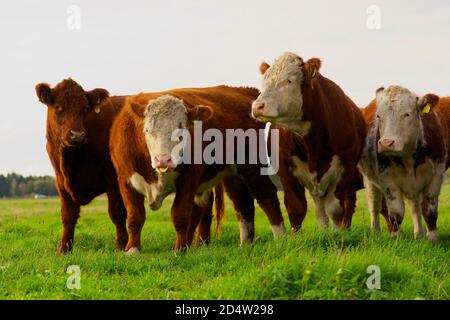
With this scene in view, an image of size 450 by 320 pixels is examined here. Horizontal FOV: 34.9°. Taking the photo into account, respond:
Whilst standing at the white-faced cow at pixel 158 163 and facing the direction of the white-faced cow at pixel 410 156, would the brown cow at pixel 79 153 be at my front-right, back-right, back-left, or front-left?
back-left

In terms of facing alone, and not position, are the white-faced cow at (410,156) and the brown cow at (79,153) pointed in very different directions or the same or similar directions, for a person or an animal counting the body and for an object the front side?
same or similar directions

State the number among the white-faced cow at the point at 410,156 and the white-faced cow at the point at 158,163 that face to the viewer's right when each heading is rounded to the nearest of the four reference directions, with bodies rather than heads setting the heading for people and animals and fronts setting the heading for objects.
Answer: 0

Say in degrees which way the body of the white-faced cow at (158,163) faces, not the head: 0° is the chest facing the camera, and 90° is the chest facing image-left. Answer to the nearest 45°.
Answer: approximately 45°

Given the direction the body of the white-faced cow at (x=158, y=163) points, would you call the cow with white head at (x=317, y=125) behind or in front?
behind

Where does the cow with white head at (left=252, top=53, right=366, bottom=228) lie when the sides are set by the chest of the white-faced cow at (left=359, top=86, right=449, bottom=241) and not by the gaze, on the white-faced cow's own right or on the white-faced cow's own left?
on the white-faced cow's own right

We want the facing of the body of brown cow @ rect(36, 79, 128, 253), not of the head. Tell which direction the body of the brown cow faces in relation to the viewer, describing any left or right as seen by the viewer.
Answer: facing the viewer and to the left of the viewer

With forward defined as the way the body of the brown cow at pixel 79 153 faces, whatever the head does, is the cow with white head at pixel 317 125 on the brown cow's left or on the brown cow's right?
on the brown cow's left

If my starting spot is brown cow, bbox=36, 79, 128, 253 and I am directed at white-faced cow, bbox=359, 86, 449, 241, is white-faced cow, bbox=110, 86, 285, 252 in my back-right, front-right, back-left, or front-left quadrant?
front-right

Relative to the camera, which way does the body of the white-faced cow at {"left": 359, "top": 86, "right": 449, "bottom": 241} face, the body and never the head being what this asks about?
toward the camera

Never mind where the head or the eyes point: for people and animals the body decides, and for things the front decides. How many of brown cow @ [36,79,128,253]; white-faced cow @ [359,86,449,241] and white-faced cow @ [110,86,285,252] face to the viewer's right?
0

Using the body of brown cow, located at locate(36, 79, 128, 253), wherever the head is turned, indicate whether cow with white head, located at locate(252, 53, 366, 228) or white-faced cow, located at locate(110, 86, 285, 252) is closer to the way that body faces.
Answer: the white-faced cow

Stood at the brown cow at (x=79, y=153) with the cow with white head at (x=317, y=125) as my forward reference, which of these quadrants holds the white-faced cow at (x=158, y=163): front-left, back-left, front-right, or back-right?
front-right

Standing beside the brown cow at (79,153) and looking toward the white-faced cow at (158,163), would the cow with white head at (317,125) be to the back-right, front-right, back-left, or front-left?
front-left

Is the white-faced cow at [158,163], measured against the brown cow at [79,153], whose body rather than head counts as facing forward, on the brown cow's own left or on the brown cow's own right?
on the brown cow's own left

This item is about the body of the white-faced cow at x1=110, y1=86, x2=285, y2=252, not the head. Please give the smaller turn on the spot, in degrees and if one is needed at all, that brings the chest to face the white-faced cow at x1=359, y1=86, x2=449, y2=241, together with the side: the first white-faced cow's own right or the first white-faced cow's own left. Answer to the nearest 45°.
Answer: approximately 135° to the first white-faced cow's own left

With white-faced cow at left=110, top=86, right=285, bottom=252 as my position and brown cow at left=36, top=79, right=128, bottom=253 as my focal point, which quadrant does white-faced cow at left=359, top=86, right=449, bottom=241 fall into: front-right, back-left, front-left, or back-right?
back-right
